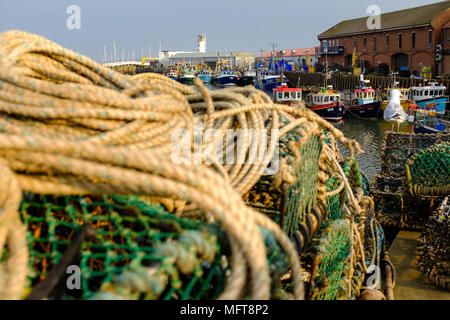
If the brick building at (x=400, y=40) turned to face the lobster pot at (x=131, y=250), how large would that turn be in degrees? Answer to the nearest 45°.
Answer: approximately 45° to its left

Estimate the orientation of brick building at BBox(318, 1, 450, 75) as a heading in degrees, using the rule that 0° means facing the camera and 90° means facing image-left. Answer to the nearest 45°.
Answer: approximately 45°

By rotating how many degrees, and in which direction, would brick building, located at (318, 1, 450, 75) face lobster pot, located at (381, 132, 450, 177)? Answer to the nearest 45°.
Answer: approximately 45° to its left

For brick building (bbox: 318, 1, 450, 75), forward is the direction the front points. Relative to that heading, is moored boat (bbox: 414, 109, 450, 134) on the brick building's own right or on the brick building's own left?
on the brick building's own left

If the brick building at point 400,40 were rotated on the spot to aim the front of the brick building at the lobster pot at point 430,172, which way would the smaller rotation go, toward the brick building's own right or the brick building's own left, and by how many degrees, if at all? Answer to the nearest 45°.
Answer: approximately 45° to the brick building's own left

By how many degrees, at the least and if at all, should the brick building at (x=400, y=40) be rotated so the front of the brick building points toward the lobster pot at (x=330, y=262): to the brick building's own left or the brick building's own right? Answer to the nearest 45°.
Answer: approximately 45° to the brick building's own left
